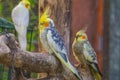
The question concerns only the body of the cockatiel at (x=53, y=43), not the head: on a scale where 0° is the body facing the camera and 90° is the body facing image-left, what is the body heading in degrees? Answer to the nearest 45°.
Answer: approximately 90°
